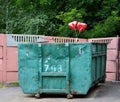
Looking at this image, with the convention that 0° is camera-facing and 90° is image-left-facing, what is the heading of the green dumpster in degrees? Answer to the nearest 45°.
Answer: approximately 0°
